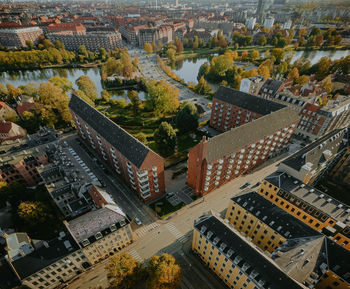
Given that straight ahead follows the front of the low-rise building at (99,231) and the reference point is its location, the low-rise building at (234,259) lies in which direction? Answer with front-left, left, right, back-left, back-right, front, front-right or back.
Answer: front

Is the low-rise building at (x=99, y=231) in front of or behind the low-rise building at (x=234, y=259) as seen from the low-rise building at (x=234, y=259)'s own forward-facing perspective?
in front

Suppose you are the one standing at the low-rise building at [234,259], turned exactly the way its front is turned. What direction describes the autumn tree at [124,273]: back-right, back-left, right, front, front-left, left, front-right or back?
front

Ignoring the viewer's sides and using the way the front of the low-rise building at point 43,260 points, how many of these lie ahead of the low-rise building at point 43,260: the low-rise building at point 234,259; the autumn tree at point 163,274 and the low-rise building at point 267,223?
3

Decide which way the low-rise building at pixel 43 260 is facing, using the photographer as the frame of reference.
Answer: facing the viewer and to the right of the viewer

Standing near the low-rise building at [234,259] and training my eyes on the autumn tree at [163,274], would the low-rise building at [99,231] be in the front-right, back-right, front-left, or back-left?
front-right

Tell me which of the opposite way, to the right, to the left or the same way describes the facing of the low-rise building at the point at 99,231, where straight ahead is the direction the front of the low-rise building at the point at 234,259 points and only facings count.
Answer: to the left

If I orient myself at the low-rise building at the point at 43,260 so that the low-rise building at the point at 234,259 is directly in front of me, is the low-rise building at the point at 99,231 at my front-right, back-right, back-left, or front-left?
front-left

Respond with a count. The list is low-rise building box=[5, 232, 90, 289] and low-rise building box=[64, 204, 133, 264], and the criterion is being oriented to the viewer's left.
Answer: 0

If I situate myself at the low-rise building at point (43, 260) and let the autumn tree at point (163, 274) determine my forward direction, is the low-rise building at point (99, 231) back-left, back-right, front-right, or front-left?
front-left

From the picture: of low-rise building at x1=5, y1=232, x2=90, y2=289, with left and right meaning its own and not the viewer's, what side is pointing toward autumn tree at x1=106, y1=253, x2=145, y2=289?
front

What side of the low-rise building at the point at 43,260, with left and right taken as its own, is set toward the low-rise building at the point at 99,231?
left

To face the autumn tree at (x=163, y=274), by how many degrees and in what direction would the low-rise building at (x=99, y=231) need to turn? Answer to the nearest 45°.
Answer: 0° — it already faces it

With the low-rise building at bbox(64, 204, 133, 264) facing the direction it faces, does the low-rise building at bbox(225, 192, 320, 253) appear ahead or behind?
ahead

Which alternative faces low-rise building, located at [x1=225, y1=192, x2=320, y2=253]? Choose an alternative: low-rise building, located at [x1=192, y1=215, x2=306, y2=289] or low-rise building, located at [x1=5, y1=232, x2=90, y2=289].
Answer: low-rise building, located at [x1=5, y1=232, x2=90, y2=289]

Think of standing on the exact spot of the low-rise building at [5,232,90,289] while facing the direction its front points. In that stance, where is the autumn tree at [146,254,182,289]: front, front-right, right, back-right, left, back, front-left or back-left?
front

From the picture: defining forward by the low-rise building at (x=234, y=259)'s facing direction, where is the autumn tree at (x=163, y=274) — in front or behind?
in front

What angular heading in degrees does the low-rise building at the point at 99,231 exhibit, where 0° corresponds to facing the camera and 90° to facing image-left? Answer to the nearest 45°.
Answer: approximately 315°
